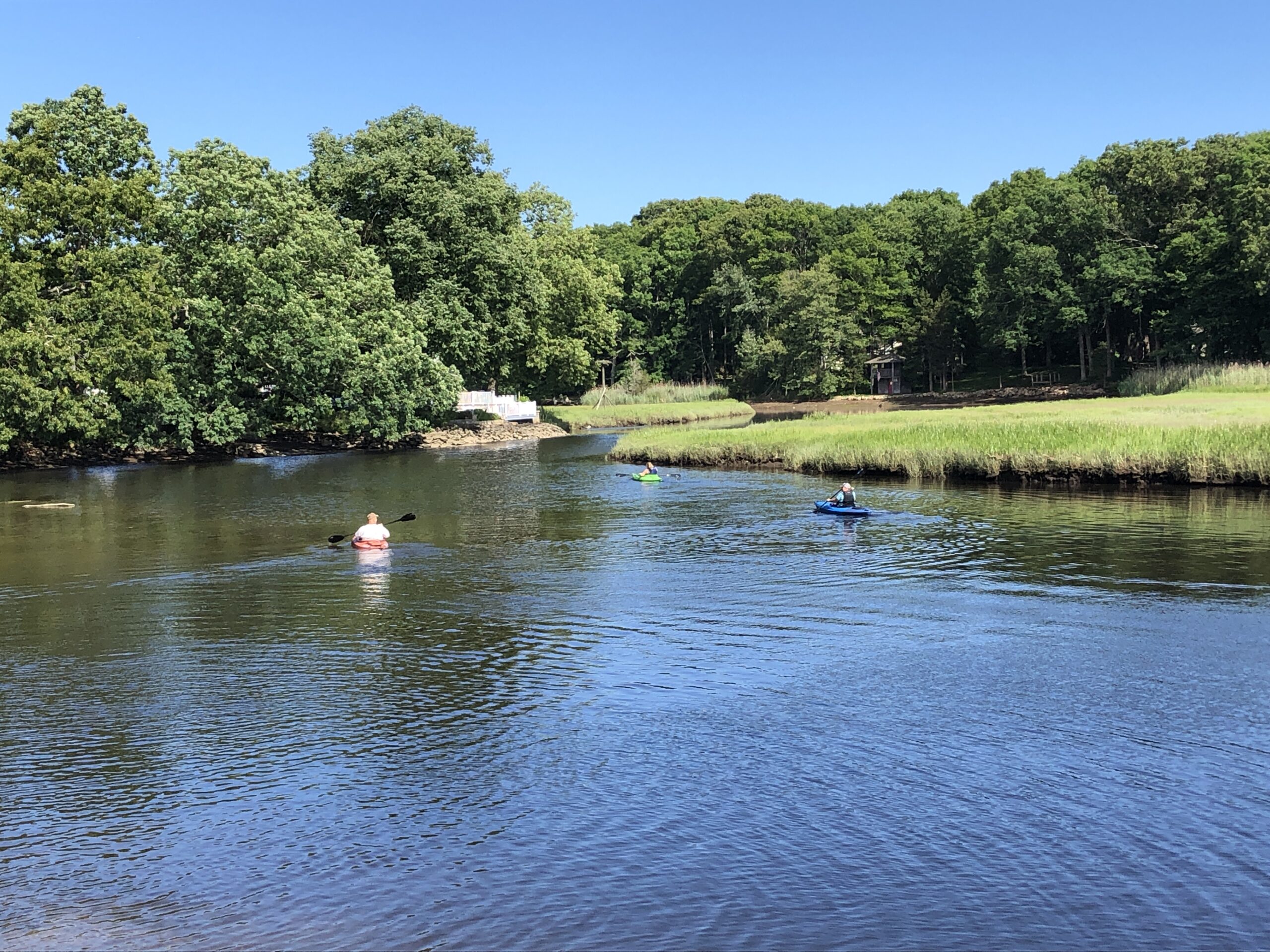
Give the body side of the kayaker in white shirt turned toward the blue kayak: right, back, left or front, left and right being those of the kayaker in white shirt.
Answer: right

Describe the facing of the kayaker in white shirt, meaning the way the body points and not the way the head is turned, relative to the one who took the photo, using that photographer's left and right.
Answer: facing away from the viewer

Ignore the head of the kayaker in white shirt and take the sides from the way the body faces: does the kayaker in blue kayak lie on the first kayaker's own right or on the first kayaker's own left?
on the first kayaker's own right
